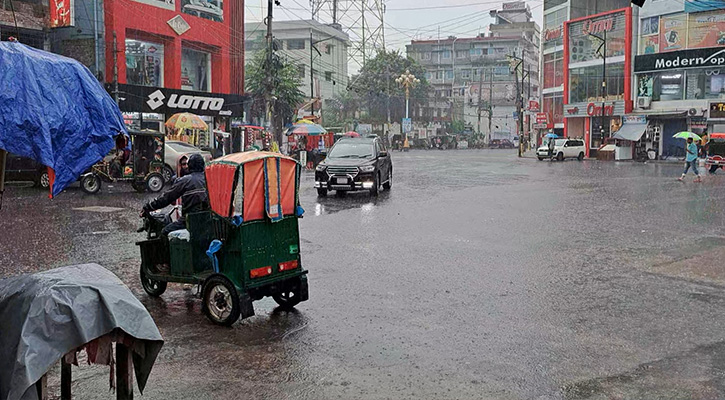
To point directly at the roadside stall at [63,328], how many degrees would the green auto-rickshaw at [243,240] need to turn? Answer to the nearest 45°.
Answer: approximately 135° to its left

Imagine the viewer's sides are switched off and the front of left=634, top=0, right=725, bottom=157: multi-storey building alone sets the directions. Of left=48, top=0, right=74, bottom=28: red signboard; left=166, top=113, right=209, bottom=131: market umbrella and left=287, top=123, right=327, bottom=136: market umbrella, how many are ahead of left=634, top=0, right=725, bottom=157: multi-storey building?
3

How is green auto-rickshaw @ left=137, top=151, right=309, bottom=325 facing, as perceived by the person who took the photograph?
facing away from the viewer and to the left of the viewer

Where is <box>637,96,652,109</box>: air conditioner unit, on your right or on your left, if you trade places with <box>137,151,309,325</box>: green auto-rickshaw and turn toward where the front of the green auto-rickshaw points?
on your right

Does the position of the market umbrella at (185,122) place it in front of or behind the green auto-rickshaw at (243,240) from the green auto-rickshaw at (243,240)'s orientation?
in front

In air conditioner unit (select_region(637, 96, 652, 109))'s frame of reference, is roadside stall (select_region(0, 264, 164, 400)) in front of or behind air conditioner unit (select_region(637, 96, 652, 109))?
in front

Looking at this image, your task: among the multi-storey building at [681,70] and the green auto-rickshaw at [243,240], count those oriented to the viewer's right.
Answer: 0

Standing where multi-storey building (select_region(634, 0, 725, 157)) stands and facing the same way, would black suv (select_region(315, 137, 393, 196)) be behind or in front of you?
in front

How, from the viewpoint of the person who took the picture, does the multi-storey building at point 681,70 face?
facing the viewer and to the left of the viewer

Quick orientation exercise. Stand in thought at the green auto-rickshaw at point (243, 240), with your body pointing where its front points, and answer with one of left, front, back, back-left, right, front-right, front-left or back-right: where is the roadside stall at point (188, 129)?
front-right

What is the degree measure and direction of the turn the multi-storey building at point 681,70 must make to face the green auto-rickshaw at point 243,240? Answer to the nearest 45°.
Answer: approximately 45° to its left

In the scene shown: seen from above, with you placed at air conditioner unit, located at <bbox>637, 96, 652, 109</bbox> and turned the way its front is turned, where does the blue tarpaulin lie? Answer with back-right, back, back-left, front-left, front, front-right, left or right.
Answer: front-left

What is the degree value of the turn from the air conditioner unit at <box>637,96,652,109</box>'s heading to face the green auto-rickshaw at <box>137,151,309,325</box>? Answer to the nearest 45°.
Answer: approximately 45° to its left
